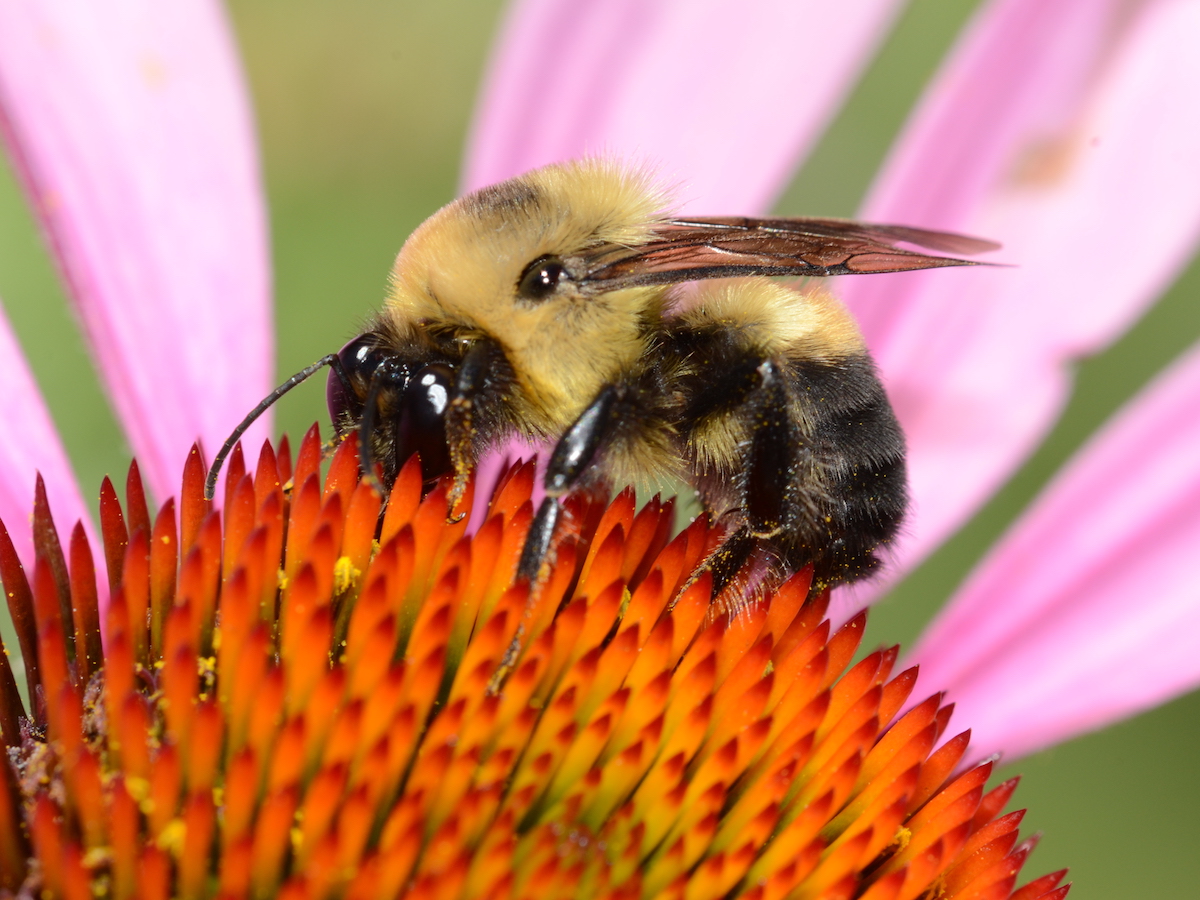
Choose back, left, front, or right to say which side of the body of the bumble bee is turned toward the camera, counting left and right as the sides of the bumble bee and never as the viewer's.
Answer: left
